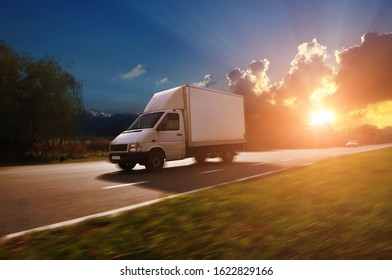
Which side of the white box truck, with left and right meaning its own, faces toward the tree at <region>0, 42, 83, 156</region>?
right
